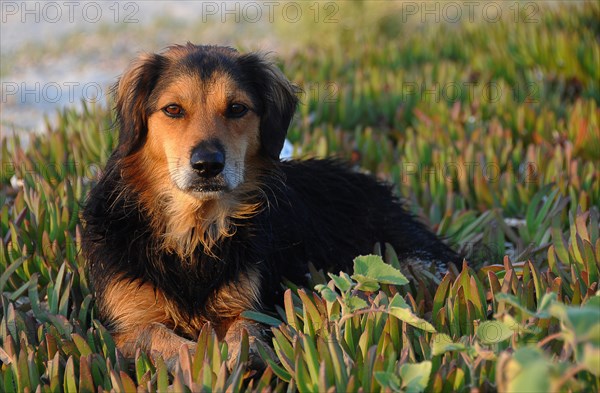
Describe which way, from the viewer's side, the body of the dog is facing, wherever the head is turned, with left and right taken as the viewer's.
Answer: facing the viewer and to the left of the viewer
